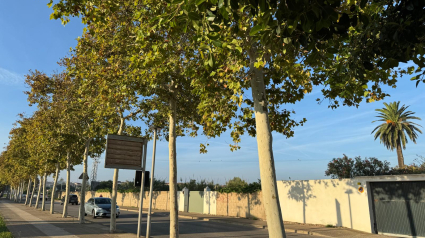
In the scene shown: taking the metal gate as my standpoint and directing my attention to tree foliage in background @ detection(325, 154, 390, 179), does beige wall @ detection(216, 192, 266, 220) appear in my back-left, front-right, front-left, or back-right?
front-left

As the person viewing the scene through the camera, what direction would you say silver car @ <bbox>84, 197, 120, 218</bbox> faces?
facing the viewer and to the right of the viewer

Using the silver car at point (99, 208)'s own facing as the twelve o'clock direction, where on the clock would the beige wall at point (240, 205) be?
The beige wall is roughly at 11 o'clock from the silver car.

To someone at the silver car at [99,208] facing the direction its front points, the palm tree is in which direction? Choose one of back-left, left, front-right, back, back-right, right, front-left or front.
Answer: front-left

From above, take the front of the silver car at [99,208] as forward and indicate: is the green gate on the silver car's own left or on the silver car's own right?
on the silver car's own left

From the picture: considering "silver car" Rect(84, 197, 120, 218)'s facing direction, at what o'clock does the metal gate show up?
The metal gate is roughly at 12 o'clock from the silver car.

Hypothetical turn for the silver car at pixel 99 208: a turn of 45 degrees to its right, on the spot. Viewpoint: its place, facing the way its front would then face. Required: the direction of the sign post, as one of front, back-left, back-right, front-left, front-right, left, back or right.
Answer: front

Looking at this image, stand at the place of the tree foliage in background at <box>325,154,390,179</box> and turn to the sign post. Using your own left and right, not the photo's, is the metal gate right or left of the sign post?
left
